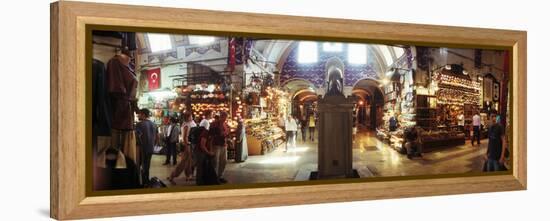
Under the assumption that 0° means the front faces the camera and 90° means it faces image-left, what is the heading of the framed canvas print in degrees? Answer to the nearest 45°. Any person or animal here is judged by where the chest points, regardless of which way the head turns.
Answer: approximately 315°
